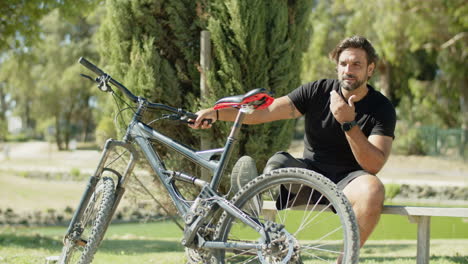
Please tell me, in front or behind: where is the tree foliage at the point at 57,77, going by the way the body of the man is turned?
behind

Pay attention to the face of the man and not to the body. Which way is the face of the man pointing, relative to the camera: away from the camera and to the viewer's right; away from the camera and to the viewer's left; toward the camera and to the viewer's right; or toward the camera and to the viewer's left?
toward the camera and to the viewer's left

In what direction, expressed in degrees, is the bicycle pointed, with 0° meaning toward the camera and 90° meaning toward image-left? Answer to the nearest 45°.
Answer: approximately 90°

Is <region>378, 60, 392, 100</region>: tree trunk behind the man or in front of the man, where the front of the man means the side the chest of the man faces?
behind

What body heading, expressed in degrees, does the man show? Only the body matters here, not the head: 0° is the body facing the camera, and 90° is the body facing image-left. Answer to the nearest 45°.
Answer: approximately 0°

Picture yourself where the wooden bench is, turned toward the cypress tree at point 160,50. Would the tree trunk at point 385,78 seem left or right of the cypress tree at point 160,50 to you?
right

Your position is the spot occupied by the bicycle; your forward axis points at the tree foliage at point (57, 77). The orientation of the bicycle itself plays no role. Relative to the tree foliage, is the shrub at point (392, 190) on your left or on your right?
right

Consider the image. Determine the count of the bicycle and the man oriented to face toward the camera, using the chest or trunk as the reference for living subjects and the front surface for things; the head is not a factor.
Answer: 1

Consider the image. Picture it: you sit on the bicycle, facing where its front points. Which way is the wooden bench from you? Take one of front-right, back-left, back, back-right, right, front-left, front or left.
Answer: back

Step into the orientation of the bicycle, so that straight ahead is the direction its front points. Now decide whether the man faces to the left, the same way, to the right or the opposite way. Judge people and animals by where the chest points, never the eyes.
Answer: to the left

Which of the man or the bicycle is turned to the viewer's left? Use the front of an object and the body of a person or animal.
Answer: the bicycle

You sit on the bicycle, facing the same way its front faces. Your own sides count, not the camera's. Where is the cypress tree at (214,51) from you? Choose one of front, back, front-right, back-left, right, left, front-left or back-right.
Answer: right
